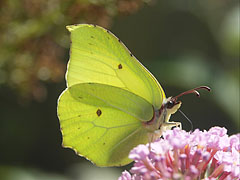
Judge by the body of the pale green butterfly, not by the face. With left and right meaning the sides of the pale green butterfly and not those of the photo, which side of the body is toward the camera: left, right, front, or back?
right
